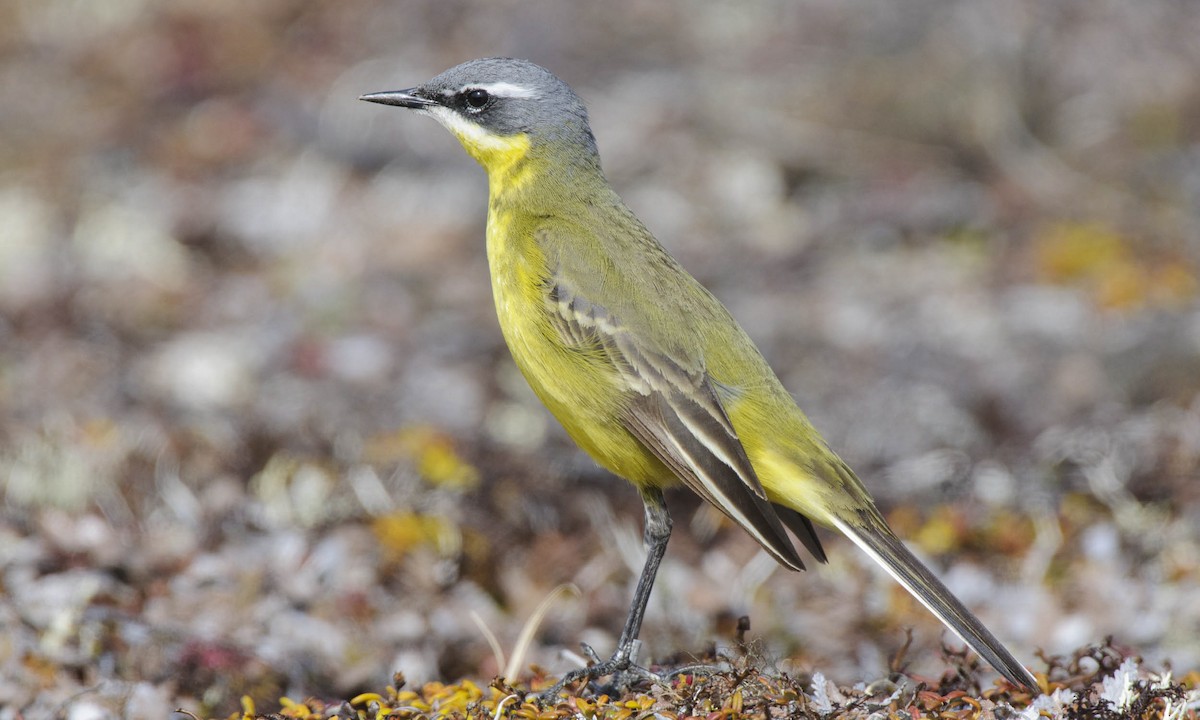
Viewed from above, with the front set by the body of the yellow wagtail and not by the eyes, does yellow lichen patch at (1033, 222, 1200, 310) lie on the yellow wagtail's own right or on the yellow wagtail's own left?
on the yellow wagtail's own right

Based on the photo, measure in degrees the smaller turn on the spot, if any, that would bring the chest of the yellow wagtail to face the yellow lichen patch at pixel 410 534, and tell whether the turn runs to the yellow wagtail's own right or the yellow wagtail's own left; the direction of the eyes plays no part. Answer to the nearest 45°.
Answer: approximately 45° to the yellow wagtail's own right

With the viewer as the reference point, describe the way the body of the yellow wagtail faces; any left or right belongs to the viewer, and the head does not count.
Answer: facing to the left of the viewer

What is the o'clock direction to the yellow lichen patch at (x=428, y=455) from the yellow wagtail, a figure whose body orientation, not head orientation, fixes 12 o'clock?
The yellow lichen patch is roughly at 2 o'clock from the yellow wagtail.

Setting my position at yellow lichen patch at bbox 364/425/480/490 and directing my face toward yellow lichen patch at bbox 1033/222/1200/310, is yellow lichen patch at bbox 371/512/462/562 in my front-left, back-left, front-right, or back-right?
back-right

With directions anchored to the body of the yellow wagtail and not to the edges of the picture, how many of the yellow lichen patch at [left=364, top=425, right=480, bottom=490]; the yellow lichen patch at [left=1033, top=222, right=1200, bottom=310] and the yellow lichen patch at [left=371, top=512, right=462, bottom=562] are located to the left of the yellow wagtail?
0

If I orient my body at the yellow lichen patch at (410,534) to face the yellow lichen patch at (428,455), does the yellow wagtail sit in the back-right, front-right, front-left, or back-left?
back-right
